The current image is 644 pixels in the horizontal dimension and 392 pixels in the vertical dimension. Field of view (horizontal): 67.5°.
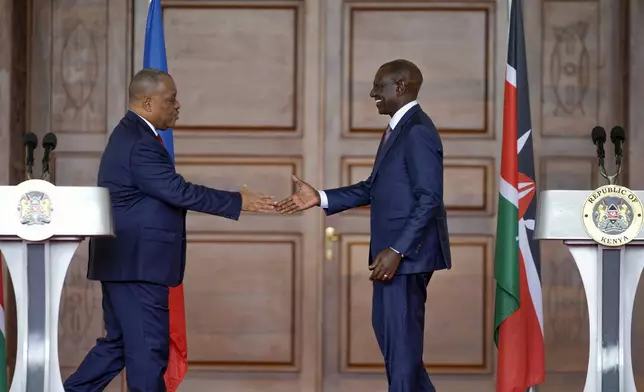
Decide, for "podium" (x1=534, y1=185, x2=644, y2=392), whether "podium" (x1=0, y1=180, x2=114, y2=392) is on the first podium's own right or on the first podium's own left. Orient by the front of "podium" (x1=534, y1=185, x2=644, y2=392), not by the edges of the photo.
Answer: on the first podium's own right

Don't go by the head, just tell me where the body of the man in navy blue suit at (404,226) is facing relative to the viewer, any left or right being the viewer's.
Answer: facing to the left of the viewer

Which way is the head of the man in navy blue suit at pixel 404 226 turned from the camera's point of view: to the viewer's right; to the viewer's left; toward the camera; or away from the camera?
to the viewer's left

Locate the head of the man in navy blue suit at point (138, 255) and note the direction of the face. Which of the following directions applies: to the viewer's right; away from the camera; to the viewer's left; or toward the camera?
to the viewer's right

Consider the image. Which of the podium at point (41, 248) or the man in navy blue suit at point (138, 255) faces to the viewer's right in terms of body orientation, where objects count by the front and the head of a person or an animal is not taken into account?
the man in navy blue suit

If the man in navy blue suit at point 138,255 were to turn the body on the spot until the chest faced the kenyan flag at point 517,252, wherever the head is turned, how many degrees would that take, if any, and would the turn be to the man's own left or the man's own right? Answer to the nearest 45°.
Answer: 0° — they already face it

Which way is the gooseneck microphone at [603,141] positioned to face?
away from the camera

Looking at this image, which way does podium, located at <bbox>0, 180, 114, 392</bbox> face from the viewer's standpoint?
toward the camera

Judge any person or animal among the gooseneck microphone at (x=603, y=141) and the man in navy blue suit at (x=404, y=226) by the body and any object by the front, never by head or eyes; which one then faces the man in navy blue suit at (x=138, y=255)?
the man in navy blue suit at (x=404, y=226)

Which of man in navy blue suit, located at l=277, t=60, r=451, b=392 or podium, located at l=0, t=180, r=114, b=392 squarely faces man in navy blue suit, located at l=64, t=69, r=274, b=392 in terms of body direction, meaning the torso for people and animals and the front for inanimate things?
man in navy blue suit, located at l=277, t=60, r=451, b=392

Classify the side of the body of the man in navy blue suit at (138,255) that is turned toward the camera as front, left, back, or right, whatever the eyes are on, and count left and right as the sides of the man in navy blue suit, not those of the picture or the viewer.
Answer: right
